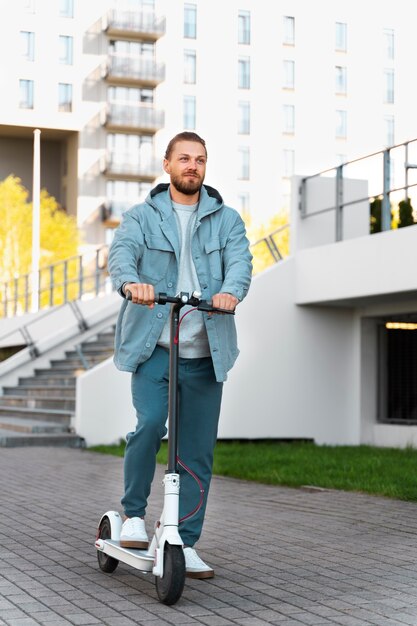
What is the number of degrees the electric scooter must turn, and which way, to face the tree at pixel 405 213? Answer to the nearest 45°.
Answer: approximately 135° to its left

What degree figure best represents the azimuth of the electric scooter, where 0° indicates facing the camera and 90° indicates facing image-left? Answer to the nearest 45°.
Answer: approximately 315°

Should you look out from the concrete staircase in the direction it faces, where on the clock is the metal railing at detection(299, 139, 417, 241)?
The metal railing is roughly at 9 o'clock from the concrete staircase.

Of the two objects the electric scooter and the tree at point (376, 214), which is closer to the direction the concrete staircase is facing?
the electric scooter

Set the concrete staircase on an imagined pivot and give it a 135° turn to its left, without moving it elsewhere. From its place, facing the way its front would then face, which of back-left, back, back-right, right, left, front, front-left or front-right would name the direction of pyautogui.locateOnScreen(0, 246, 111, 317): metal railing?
left

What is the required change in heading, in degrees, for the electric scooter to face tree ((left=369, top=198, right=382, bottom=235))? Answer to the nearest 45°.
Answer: approximately 135° to its left

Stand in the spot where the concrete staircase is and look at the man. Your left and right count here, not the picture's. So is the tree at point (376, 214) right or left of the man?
left

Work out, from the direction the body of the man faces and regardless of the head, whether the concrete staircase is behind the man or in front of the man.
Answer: behind

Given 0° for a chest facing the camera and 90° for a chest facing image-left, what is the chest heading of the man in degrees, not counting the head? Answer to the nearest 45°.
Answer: approximately 0°

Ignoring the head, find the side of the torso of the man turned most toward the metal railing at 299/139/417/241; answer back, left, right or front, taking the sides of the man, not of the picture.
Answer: back

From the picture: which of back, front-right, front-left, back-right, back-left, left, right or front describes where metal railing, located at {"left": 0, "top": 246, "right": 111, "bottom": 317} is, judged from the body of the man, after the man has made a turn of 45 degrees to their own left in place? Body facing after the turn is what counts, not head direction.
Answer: back-left
